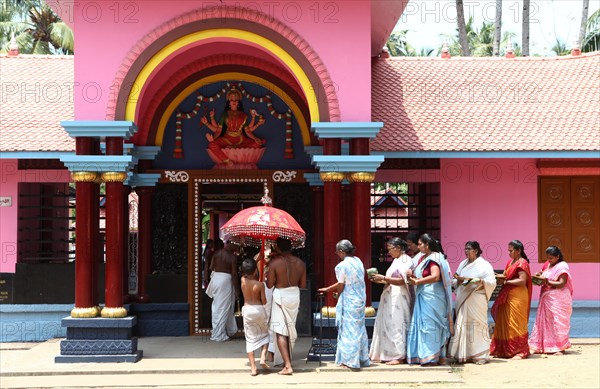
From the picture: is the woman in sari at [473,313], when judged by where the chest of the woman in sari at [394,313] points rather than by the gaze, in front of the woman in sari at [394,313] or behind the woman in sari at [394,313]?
behind

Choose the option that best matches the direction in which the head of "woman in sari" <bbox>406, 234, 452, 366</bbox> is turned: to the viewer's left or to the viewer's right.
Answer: to the viewer's left

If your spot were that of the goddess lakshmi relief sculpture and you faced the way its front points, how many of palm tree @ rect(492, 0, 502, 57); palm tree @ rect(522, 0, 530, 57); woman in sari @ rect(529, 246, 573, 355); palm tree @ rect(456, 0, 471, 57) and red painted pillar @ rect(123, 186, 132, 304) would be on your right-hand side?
1

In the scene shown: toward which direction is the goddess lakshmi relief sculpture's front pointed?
toward the camera

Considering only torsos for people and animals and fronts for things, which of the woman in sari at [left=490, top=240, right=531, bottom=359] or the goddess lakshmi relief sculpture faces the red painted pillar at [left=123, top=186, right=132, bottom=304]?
the woman in sari

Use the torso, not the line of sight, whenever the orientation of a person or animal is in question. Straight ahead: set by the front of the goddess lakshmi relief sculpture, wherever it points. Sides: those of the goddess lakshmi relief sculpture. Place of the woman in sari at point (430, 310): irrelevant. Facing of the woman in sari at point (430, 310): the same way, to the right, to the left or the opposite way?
to the right

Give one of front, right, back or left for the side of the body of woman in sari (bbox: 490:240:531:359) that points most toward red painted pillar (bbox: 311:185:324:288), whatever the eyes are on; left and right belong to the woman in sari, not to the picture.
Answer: front

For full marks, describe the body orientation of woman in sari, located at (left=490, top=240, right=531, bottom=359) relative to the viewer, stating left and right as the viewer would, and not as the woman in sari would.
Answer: facing to the left of the viewer

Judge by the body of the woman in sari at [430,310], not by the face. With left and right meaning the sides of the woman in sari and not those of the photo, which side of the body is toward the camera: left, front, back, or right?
left

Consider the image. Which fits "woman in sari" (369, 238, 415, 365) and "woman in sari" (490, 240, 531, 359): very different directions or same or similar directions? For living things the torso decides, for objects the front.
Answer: same or similar directions

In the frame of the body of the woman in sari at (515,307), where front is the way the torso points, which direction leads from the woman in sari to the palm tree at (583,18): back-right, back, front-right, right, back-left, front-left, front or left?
right

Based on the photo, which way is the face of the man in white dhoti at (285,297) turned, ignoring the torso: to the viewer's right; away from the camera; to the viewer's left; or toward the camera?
away from the camera

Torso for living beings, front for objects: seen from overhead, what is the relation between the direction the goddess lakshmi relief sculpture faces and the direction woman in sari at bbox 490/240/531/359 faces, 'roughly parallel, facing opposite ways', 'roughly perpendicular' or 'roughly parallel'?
roughly perpendicular

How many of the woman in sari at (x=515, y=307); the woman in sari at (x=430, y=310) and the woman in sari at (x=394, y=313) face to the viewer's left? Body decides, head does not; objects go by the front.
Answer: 3

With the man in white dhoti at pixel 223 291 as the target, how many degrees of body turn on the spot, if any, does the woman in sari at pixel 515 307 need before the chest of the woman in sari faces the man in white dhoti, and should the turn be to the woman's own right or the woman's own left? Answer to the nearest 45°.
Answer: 0° — they already face them

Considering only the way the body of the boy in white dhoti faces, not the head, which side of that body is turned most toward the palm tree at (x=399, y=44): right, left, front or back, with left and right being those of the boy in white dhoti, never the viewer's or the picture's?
front

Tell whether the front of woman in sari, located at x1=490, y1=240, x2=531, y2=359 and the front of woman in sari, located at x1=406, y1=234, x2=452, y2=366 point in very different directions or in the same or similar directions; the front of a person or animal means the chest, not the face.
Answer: same or similar directions

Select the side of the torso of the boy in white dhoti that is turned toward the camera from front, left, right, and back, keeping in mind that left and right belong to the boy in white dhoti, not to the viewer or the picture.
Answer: back

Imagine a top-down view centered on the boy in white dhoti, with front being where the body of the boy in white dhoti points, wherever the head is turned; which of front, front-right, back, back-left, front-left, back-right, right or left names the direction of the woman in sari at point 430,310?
right
